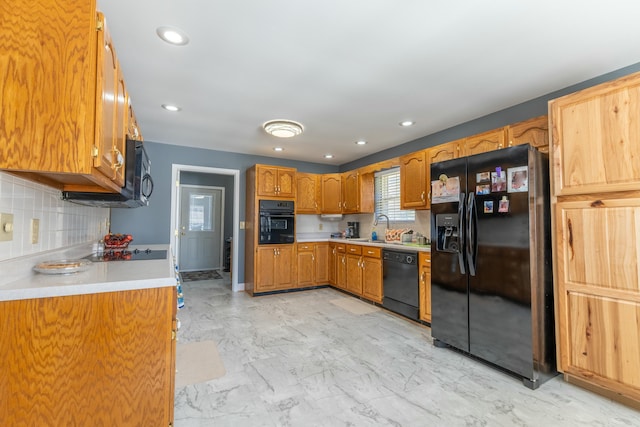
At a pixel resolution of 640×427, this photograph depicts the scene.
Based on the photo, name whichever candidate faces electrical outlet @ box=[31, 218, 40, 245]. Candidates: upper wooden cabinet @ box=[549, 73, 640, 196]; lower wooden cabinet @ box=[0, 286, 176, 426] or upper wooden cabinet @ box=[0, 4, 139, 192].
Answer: upper wooden cabinet @ box=[549, 73, 640, 196]

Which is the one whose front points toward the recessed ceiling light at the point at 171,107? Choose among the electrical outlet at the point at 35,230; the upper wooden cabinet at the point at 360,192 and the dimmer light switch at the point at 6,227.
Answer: the upper wooden cabinet

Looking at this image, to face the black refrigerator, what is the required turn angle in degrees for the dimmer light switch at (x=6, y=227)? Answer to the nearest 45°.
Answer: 0° — it already faces it

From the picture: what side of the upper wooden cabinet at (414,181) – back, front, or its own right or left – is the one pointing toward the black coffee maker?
right

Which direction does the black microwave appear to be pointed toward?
to the viewer's right

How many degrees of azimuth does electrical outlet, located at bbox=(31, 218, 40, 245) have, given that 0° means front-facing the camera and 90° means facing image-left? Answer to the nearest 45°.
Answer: approximately 315°

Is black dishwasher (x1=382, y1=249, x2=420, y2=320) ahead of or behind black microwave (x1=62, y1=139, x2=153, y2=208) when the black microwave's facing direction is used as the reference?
ahead

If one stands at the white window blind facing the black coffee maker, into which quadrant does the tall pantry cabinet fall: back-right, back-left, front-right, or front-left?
back-left
